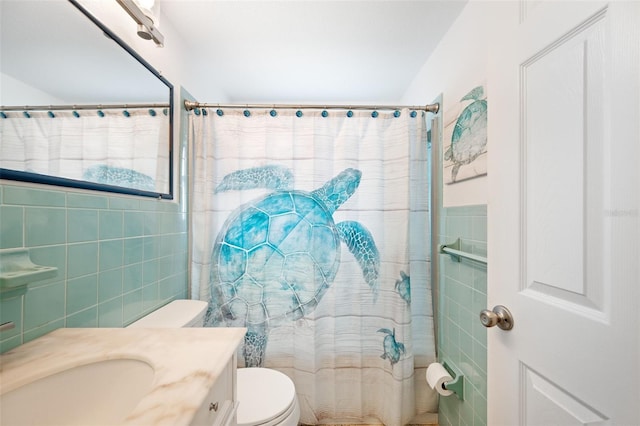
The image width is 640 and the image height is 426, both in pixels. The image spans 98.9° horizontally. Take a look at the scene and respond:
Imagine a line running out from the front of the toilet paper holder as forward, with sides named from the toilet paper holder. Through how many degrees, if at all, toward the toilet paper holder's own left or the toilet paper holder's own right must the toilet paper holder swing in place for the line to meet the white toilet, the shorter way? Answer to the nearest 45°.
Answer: approximately 45° to the toilet paper holder's own left

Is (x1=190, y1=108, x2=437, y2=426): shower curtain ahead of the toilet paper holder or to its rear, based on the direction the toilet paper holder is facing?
ahead

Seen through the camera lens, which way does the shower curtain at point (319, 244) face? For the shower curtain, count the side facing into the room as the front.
facing the viewer

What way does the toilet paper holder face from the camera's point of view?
to the viewer's left

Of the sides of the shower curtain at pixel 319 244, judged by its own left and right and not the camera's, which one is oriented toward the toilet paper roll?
left
